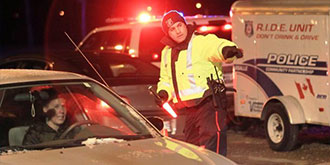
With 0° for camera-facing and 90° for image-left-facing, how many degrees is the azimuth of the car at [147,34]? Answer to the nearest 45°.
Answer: approximately 90°

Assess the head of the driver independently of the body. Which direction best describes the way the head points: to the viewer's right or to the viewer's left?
to the viewer's right

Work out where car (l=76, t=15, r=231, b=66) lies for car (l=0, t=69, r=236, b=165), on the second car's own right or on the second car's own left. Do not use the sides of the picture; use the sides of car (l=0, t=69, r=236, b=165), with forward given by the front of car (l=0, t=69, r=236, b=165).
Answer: on the second car's own left
